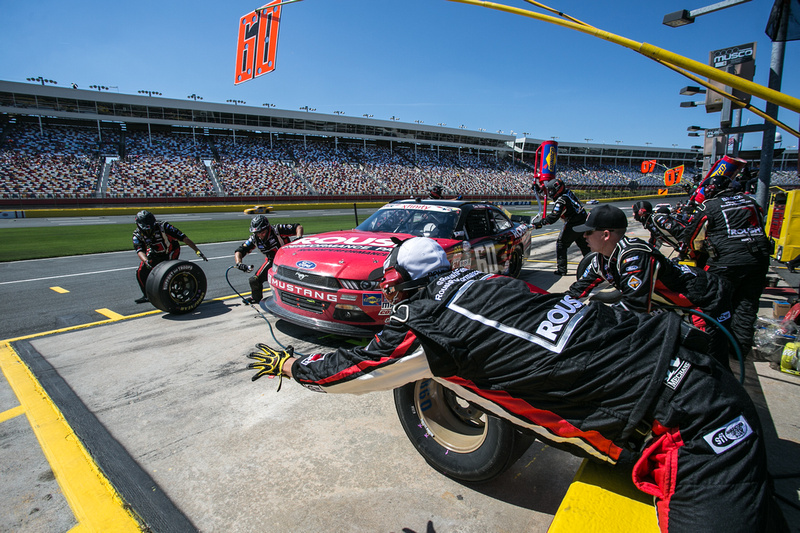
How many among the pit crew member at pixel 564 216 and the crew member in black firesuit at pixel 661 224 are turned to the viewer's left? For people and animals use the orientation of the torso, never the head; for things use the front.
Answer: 2

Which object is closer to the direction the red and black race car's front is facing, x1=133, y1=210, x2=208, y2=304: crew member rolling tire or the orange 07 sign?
the crew member rolling tire

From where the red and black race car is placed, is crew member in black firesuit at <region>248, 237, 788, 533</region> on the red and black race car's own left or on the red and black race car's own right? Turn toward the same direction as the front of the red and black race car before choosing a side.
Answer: on the red and black race car's own left

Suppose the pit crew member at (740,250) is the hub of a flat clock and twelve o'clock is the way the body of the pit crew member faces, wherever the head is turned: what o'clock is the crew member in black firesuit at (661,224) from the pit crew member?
The crew member in black firesuit is roughly at 1 o'clock from the pit crew member.

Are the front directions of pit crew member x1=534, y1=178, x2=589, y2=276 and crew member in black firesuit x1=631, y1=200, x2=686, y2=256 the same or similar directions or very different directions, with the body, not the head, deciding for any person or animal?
same or similar directions

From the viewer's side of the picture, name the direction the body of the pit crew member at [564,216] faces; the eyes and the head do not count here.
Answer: to the viewer's left

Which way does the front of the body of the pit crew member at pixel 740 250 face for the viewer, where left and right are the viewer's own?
facing away from the viewer and to the left of the viewer

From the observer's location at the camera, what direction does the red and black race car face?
facing the viewer and to the left of the viewer

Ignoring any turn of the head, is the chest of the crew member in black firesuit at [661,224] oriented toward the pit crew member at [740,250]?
no

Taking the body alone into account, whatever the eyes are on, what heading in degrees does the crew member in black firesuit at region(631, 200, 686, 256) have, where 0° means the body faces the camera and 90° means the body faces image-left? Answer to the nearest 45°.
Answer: approximately 90°

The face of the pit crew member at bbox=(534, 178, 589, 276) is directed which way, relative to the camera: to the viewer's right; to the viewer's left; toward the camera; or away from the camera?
to the viewer's left

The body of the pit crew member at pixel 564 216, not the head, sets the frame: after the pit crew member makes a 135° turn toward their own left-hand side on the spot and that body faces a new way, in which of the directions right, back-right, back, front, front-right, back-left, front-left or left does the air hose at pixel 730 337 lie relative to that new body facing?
front-right

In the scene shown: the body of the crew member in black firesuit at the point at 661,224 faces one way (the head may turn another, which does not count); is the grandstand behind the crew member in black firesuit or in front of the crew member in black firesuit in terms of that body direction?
in front
